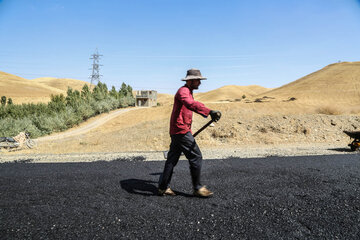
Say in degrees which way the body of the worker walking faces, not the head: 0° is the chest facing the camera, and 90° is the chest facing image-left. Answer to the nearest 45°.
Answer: approximately 270°

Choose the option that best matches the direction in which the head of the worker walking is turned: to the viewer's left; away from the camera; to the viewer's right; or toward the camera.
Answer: to the viewer's right
